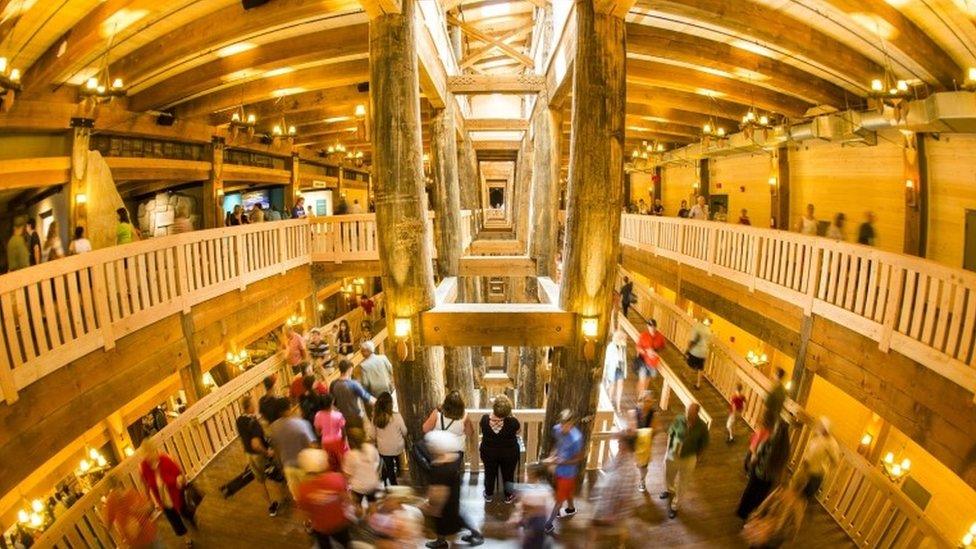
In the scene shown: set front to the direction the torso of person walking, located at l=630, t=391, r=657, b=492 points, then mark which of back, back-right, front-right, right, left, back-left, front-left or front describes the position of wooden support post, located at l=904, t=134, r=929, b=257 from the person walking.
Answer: back-left

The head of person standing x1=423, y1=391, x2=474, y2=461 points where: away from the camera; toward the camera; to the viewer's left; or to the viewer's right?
away from the camera

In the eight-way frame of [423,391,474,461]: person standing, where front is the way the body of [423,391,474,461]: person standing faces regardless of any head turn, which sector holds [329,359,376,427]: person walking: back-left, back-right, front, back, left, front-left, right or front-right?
front-left

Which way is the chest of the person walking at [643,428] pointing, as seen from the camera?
toward the camera

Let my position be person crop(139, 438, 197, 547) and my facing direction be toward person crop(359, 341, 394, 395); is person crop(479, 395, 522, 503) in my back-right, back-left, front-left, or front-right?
front-right

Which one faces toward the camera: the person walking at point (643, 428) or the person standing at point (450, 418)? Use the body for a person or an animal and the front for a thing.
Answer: the person walking at point (643, 428)

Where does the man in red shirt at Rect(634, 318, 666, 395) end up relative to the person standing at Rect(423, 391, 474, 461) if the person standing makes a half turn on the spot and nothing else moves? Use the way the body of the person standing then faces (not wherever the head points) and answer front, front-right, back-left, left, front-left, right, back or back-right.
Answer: back-left

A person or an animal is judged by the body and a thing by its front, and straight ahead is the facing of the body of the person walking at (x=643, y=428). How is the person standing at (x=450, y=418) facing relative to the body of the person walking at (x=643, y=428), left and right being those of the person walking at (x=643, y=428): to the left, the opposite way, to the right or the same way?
the opposite way

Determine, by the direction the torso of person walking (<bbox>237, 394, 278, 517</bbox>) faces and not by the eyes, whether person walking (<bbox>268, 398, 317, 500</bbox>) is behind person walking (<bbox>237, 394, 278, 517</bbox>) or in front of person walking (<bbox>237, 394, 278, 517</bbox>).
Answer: in front

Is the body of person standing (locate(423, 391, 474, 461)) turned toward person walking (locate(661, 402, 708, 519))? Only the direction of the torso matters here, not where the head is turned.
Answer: no
